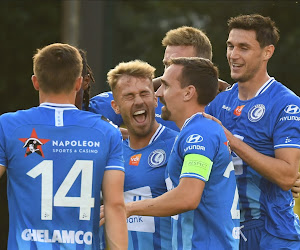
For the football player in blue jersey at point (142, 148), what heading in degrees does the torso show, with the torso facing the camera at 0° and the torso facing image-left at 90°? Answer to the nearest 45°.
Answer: approximately 0°

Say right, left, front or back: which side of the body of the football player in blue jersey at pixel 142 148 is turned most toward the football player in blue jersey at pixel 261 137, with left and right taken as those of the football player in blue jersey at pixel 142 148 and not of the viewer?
left

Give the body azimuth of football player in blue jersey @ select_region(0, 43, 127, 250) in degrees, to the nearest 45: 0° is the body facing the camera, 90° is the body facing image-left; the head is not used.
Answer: approximately 180°

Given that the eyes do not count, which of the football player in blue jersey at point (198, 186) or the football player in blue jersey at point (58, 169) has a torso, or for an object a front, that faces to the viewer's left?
the football player in blue jersey at point (198, 186)

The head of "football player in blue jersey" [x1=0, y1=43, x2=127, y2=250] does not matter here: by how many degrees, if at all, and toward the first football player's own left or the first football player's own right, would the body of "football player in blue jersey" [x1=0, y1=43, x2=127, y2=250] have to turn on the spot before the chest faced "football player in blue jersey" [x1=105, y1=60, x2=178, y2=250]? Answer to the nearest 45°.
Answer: approximately 45° to the first football player's own right
